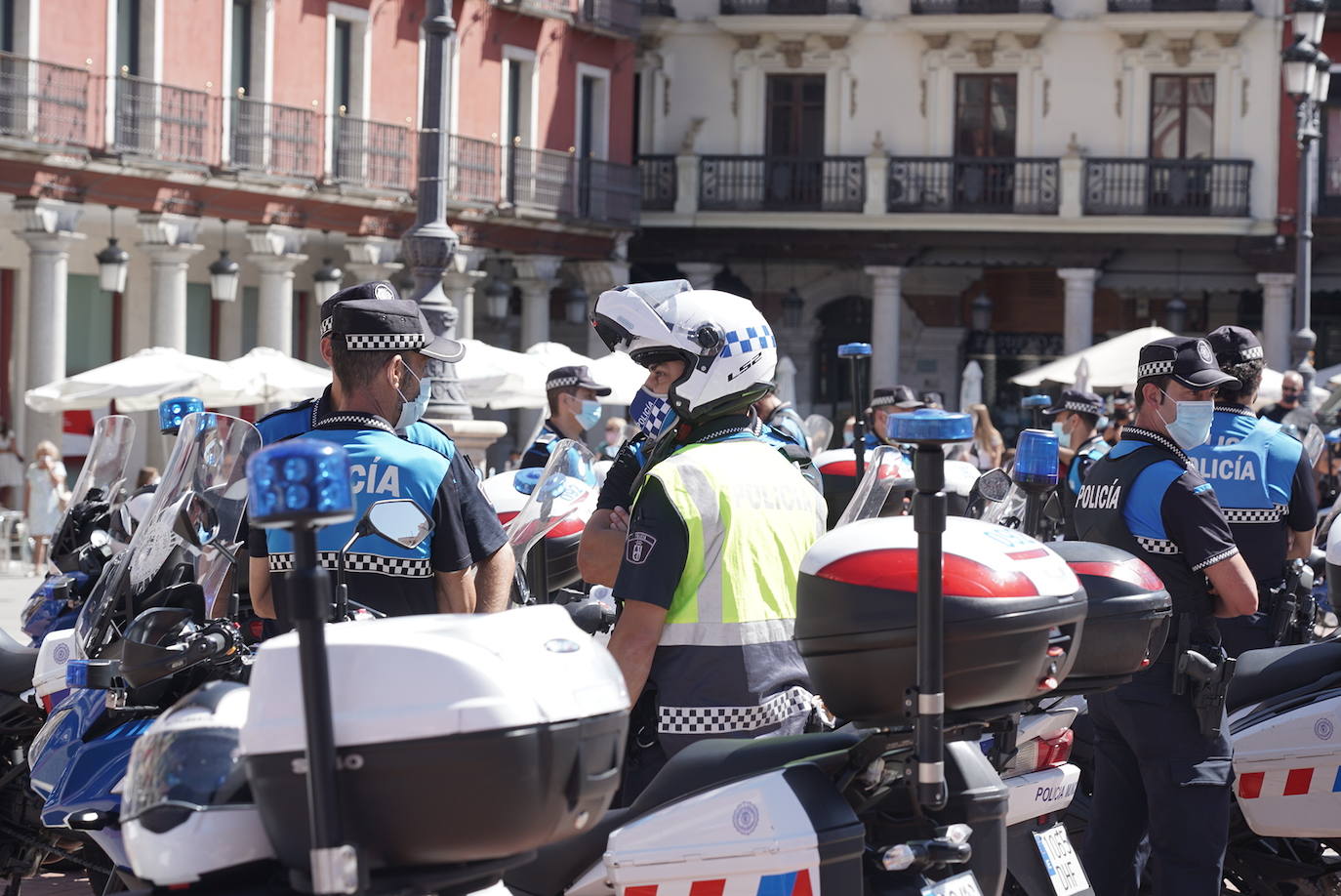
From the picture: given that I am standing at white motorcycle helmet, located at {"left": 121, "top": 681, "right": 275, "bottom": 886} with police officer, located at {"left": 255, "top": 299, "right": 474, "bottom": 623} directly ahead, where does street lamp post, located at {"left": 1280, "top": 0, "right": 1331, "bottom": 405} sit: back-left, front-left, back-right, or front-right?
front-right

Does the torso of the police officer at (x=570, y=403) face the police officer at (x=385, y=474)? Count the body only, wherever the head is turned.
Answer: no

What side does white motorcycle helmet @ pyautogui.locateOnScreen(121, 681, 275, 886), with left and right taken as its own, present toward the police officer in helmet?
back

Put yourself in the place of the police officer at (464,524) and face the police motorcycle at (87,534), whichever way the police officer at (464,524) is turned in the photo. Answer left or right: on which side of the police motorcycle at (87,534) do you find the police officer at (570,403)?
right

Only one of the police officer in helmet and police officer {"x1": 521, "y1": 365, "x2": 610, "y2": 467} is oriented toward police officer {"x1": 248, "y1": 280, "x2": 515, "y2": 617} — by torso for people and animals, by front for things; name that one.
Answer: the police officer in helmet

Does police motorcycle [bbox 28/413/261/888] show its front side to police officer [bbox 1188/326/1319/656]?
no

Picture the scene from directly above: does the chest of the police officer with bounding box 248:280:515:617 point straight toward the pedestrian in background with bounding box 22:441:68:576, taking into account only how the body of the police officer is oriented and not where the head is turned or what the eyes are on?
no

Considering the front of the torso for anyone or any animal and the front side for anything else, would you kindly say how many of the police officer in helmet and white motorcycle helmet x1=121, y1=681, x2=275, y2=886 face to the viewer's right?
0

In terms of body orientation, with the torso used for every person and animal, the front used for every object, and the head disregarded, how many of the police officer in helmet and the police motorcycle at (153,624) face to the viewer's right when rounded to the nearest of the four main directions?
0

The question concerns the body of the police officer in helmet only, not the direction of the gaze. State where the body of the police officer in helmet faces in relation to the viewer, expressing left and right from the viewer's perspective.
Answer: facing away from the viewer and to the left of the viewer

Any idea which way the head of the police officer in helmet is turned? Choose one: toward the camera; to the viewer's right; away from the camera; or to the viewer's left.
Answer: to the viewer's left

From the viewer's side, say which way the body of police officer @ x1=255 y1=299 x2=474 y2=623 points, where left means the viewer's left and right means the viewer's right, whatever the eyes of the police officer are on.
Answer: facing away from the viewer and to the right of the viewer

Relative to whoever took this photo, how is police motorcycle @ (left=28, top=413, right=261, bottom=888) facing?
facing the viewer and to the left of the viewer
